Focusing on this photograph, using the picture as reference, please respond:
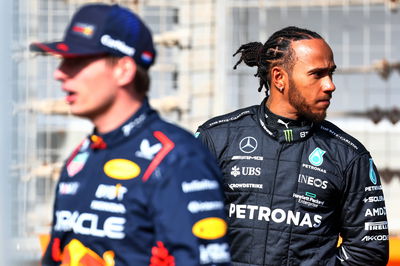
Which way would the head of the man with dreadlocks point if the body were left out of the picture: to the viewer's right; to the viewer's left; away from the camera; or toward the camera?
to the viewer's right

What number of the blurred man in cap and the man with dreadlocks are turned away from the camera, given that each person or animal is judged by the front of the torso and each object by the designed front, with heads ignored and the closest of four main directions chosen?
0

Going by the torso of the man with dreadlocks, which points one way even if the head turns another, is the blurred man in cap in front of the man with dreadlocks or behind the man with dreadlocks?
in front

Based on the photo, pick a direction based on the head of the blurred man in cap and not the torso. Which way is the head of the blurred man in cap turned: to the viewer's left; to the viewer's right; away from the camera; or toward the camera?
to the viewer's left

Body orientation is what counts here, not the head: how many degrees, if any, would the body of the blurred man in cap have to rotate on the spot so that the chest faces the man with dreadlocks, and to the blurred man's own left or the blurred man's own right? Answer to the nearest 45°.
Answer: approximately 180°

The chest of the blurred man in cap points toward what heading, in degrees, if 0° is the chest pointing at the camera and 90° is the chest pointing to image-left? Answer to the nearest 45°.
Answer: approximately 45°

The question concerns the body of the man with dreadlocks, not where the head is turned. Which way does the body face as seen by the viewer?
toward the camera
